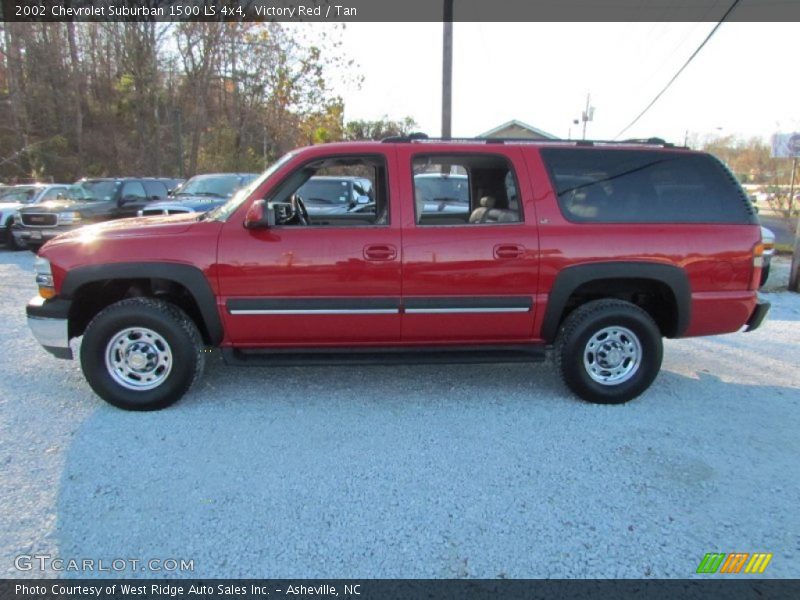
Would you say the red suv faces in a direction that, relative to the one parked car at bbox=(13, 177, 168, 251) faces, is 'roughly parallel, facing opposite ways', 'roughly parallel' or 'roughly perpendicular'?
roughly perpendicular

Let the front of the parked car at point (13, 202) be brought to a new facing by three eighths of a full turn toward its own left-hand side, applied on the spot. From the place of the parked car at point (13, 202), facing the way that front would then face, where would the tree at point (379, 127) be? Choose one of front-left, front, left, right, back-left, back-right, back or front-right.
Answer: front-left

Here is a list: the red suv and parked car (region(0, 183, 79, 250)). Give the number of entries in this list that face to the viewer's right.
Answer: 0

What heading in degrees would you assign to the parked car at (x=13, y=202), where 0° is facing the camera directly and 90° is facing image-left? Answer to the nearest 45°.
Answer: approximately 45°

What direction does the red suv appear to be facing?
to the viewer's left

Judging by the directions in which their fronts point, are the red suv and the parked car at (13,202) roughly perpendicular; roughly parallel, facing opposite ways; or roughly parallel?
roughly perpendicular

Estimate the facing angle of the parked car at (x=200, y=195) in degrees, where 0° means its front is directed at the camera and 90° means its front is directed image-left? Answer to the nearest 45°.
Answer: approximately 45°

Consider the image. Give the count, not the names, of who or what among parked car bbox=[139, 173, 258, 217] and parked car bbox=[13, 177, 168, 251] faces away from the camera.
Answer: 0

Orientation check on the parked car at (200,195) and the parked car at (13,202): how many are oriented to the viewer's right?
0

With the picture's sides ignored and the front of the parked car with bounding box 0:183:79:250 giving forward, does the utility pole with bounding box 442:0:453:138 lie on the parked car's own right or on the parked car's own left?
on the parked car's own left

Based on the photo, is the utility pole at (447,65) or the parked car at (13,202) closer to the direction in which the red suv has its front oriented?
the parked car

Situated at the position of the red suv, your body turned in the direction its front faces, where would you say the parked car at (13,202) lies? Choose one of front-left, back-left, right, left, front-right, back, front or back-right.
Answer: front-right

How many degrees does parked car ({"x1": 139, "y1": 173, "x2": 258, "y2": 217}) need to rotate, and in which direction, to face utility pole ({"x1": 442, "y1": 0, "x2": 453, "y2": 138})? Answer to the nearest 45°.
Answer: approximately 135° to its left

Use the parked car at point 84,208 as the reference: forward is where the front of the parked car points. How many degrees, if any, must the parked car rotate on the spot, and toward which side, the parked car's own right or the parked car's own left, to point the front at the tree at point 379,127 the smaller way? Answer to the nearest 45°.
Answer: approximately 180°
